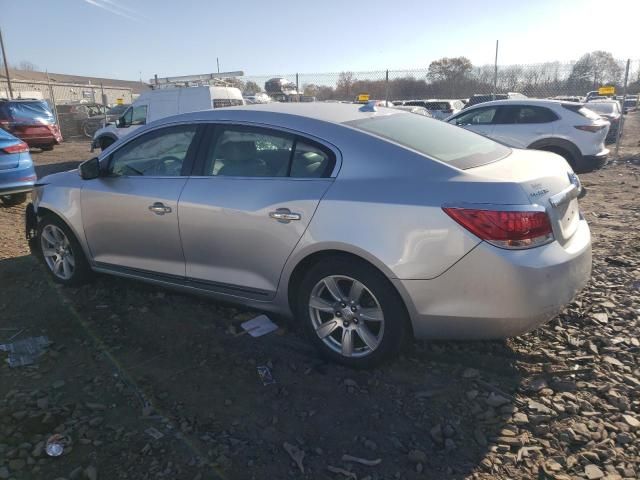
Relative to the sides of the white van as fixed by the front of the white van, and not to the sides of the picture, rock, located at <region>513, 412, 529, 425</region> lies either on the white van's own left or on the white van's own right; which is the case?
on the white van's own left

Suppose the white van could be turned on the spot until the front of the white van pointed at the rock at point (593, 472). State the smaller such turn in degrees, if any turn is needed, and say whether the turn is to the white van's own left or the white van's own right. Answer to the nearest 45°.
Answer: approximately 90° to the white van's own left

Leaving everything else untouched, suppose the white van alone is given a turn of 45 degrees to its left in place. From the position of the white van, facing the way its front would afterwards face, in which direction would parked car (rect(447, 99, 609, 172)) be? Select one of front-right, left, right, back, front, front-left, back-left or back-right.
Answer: left

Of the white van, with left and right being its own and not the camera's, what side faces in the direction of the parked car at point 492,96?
back

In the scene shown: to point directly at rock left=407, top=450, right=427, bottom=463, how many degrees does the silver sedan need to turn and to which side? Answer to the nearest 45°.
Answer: approximately 135° to its left

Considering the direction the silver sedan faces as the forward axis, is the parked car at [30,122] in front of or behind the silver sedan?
in front

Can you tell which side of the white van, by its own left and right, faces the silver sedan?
left

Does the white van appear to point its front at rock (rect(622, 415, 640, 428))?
no

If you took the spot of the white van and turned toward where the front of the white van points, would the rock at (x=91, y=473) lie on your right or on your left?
on your left

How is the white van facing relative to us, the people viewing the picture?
facing to the left of the viewer

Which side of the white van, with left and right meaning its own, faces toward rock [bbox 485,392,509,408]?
left

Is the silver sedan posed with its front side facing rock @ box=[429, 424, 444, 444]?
no

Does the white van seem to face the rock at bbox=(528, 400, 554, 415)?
no

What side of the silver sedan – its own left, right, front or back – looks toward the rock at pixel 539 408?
back

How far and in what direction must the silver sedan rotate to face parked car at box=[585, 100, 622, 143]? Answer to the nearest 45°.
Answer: approximately 90° to its right

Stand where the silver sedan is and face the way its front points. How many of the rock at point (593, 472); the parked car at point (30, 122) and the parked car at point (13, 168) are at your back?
1

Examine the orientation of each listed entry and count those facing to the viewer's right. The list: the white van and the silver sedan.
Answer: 0

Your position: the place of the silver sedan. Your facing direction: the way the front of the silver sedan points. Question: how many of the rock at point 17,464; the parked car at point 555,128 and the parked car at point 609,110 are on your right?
2

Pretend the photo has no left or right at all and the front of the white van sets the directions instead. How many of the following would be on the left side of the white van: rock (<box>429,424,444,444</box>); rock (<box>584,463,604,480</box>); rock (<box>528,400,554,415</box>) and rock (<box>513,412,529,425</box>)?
4

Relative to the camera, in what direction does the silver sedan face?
facing away from the viewer and to the left of the viewer
